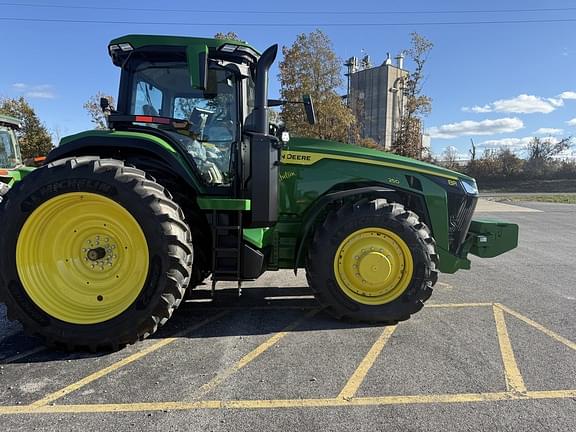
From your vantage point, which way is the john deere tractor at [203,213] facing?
to the viewer's right

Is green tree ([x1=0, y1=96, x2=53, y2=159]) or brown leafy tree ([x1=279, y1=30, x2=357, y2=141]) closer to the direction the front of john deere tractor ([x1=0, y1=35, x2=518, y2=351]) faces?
the brown leafy tree

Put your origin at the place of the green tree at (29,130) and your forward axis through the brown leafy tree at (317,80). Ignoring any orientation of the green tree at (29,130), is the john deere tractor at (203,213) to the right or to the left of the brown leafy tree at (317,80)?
right

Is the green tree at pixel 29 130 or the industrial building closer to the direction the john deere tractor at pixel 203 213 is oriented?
the industrial building

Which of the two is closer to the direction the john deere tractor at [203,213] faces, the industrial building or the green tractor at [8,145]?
the industrial building
